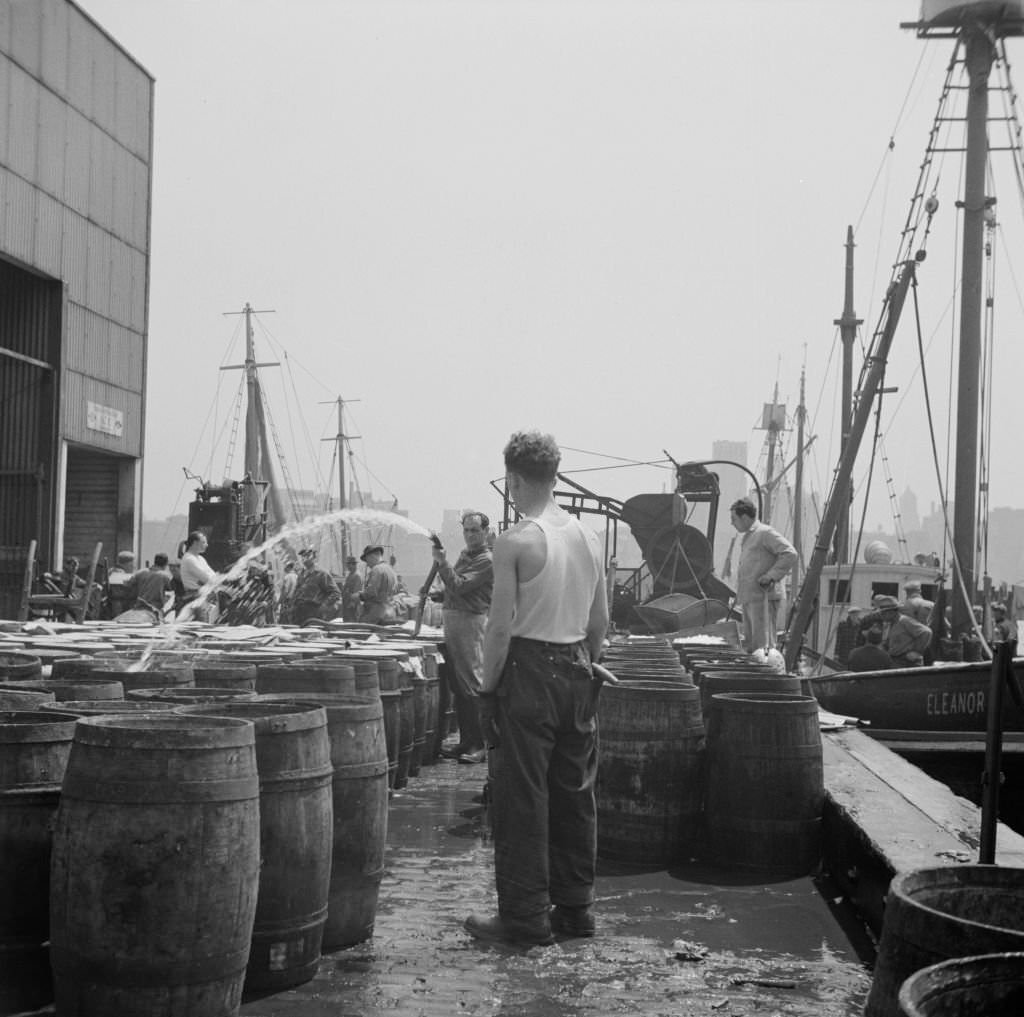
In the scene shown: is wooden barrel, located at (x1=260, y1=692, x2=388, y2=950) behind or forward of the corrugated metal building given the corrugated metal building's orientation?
forward

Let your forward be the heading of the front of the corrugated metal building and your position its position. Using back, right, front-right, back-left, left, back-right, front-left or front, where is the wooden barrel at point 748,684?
front-right

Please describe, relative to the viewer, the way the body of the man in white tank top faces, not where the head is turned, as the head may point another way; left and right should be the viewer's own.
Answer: facing away from the viewer and to the left of the viewer

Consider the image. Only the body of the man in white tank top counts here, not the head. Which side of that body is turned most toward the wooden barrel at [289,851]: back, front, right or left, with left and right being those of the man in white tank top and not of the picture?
left

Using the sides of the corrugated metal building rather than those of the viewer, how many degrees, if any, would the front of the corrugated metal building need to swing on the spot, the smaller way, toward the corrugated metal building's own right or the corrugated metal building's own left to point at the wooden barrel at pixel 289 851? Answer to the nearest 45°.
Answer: approximately 45° to the corrugated metal building's own right

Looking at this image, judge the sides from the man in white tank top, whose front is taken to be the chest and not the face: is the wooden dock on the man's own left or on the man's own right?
on the man's own right

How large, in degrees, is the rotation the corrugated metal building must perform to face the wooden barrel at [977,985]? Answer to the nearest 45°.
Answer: approximately 45° to its right

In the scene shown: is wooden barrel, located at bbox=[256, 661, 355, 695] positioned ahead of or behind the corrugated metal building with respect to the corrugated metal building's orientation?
ahead

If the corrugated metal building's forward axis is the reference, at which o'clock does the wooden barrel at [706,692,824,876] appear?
The wooden barrel is roughly at 1 o'clock from the corrugated metal building.

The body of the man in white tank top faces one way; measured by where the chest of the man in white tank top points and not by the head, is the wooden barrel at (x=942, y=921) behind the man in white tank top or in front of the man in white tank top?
behind

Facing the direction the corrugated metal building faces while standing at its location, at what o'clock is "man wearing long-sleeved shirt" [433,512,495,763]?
The man wearing long-sleeved shirt is roughly at 1 o'clock from the corrugated metal building.

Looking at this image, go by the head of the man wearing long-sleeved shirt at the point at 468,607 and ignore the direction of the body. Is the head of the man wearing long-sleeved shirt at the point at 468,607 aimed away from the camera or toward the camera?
toward the camera

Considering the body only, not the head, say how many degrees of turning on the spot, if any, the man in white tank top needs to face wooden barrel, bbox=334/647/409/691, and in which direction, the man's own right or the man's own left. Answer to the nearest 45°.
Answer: approximately 45° to the man's own right

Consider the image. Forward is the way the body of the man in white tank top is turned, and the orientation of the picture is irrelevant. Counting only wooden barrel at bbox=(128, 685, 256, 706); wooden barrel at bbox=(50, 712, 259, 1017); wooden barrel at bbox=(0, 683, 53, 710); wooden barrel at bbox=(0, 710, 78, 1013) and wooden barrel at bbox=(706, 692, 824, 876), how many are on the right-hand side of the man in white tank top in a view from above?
1

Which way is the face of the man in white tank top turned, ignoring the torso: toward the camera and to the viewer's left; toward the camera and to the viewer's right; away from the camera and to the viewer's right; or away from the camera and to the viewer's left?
away from the camera and to the viewer's left

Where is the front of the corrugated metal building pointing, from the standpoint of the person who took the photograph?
facing the viewer and to the right of the viewer

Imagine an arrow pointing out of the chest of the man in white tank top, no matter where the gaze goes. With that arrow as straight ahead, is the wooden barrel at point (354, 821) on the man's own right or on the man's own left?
on the man's own left

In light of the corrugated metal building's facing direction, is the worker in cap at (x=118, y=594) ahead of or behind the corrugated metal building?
ahead
